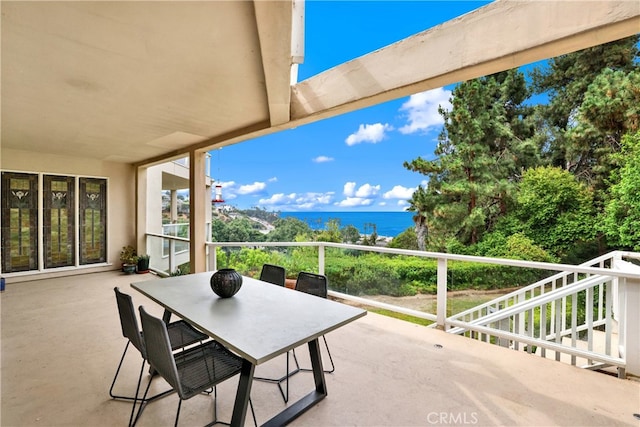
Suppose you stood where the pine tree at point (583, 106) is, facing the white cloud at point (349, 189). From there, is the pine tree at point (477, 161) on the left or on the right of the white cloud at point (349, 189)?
left

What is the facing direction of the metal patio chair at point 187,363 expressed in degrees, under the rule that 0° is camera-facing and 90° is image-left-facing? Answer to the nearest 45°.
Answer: approximately 225°

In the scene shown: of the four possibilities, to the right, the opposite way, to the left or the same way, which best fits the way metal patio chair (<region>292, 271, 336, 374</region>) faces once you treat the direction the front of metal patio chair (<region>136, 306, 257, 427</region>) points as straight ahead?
the opposite way

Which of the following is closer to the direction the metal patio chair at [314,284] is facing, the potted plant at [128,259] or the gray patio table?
the gray patio table

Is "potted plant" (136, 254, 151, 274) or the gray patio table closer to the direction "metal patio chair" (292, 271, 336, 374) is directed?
the gray patio table

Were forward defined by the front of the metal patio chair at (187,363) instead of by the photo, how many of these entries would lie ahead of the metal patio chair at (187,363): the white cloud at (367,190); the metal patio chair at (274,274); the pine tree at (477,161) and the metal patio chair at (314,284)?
4

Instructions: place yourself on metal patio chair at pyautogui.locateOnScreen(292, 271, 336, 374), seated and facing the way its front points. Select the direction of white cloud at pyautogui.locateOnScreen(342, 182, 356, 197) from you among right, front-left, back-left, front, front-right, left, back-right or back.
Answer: back-right

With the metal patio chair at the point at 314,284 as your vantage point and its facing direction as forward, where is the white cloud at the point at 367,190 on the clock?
The white cloud is roughly at 5 o'clock from the metal patio chair.

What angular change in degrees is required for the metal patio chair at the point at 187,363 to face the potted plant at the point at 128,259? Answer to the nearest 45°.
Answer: approximately 45° to its left

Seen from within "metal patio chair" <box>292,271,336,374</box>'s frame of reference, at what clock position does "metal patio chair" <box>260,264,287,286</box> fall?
"metal patio chair" <box>260,264,287,286</box> is roughly at 3 o'clock from "metal patio chair" <box>292,271,336,374</box>.

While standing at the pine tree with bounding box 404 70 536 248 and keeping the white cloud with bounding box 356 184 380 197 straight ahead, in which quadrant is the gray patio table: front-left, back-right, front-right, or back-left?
back-left

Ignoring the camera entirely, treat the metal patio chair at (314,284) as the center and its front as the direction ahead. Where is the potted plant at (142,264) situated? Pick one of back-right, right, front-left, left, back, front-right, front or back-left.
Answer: right

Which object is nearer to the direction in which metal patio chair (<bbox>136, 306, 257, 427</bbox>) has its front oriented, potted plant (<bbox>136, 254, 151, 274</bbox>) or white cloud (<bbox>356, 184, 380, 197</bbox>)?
the white cloud
